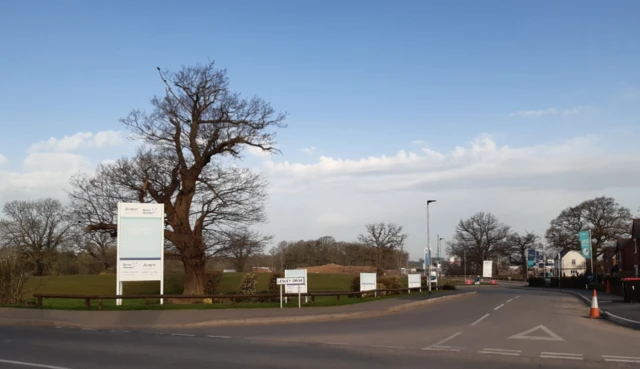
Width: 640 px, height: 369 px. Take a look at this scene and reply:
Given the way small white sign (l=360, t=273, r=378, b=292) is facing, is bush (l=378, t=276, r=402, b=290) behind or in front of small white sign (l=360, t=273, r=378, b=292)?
behind

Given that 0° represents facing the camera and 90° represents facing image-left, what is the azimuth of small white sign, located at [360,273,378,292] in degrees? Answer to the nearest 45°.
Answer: approximately 0°

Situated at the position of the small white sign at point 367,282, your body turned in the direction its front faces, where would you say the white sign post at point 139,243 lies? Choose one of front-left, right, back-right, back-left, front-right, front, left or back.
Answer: front-right

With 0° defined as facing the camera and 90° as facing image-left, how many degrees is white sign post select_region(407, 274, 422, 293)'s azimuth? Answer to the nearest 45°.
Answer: approximately 0°

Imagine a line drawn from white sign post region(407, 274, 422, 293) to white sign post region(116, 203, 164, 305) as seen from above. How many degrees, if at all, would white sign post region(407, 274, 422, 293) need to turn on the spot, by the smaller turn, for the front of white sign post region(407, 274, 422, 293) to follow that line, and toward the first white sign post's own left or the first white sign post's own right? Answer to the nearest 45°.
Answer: approximately 45° to the first white sign post's own right

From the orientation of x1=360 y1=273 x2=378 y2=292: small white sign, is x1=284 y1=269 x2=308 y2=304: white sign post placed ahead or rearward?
ahead
